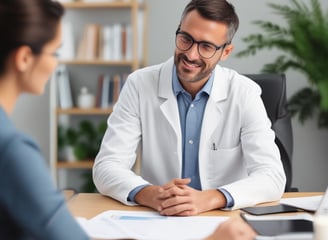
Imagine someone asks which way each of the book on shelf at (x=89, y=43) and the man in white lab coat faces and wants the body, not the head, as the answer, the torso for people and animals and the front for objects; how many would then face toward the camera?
2

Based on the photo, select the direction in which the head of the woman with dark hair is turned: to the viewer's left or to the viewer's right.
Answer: to the viewer's right

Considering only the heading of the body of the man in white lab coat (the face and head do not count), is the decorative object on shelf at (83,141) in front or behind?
behind

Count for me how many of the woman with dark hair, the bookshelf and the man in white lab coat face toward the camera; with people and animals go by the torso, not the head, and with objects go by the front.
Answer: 2

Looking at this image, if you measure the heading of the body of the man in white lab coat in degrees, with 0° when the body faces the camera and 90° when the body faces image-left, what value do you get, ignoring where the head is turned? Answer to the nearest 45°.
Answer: approximately 0°
